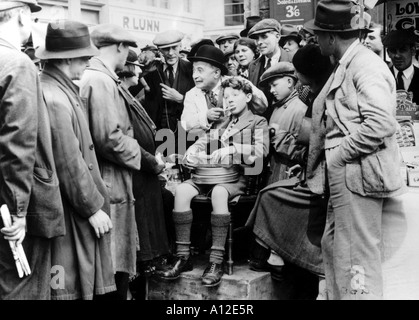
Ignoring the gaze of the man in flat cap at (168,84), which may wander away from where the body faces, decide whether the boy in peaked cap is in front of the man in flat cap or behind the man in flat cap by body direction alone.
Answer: in front

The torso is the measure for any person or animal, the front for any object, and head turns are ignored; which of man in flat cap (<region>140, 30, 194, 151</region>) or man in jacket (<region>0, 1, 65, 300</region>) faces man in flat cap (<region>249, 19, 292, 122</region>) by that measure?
the man in jacket

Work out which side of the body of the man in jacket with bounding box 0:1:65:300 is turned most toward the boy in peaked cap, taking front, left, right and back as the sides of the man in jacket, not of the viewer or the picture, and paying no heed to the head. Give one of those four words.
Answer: front

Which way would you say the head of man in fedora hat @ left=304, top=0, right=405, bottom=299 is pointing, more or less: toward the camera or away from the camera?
away from the camera

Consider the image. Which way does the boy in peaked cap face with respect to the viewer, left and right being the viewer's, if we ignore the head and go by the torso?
facing to the left of the viewer

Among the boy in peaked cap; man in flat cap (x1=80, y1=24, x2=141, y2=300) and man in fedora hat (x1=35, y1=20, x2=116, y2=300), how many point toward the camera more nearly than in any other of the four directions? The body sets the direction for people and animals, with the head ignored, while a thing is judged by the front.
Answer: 0

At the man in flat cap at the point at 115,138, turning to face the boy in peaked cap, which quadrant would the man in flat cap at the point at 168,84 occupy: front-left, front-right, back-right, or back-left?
front-left

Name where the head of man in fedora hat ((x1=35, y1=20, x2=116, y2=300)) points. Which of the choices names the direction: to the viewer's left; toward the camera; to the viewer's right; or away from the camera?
to the viewer's right

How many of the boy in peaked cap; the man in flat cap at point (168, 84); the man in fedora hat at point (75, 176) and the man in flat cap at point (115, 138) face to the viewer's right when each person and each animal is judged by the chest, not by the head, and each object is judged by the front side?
2

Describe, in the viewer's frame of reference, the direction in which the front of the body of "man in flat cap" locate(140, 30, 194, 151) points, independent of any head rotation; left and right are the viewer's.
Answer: facing the viewer

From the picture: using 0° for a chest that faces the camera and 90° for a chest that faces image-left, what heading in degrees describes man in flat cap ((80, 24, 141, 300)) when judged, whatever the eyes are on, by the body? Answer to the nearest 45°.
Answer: approximately 270°

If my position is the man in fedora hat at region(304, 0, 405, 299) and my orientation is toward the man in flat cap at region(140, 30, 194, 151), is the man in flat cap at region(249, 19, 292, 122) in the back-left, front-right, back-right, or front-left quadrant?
front-right

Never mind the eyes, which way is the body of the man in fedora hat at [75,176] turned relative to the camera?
to the viewer's right
